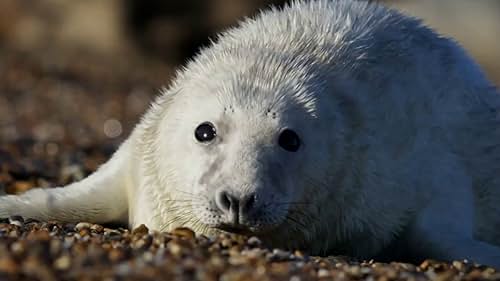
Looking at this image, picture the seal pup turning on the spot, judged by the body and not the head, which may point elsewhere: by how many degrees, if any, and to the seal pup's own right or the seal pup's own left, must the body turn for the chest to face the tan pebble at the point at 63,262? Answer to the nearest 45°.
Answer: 0° — it already faces it

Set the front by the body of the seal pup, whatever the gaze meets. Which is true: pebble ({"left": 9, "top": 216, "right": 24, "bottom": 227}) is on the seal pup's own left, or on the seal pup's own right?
on the seal pup's own right

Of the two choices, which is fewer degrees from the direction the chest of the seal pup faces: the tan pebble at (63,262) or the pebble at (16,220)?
the tan pebble

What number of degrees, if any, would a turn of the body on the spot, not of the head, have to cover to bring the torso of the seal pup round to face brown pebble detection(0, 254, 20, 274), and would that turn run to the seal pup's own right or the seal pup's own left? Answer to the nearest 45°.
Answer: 0° — it already faces it

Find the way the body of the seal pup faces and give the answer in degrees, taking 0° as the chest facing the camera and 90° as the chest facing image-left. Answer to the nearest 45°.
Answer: approximately 45°
